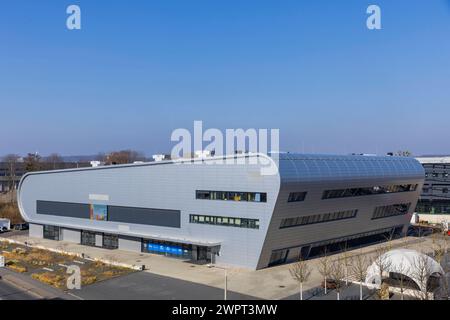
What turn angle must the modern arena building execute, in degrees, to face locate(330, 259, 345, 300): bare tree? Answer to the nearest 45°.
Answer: approximately 90° to its left

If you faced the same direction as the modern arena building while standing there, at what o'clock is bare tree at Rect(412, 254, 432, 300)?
The bare tree is roughly at 9 o'clock from the modern arena building.

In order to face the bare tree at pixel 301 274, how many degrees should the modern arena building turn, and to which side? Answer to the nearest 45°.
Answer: approximately 45° to its left

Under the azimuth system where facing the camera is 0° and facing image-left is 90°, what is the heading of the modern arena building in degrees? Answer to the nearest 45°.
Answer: approximately 45°
